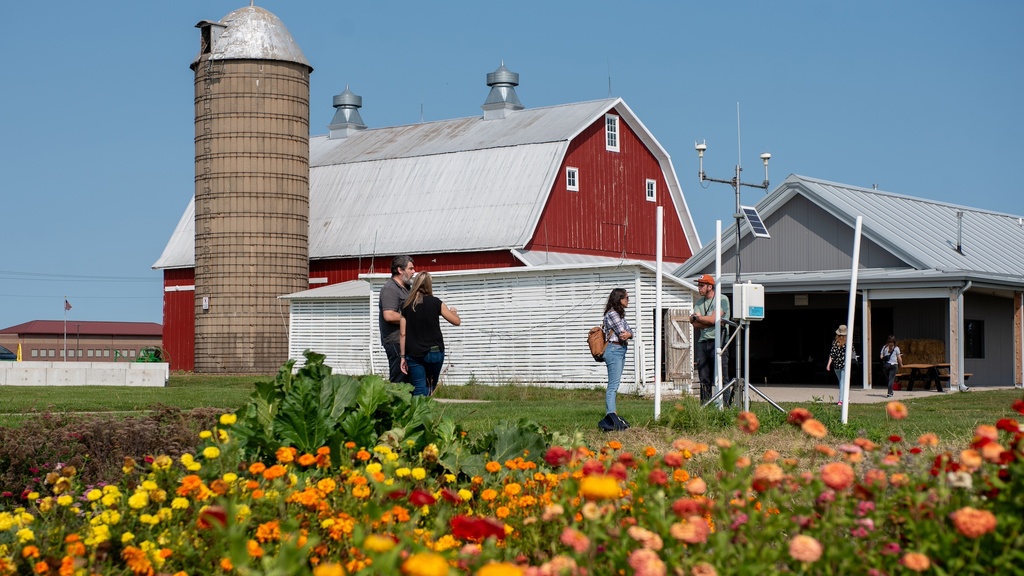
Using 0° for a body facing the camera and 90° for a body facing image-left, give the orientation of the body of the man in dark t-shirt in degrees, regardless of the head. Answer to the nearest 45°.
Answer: approximately 270°

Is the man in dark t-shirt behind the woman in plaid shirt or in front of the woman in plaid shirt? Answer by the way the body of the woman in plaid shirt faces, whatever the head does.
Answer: behind

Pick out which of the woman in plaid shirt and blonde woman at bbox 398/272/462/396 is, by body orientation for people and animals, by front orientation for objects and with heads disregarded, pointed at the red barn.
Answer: the blonde woman

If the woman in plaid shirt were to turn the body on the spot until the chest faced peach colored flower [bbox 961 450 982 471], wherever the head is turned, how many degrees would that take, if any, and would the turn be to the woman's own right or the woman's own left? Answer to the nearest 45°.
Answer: approximately 90° to the woman's own right

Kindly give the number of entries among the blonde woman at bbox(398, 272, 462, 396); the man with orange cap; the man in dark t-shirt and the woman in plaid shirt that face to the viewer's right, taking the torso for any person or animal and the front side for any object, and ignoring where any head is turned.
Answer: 2

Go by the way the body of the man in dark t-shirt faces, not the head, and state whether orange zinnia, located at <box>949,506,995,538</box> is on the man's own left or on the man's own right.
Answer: on the man's own right

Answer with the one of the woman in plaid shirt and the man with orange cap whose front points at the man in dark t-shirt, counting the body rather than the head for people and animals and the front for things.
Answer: the man with orange cap

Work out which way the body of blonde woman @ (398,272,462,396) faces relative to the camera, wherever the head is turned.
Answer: away from the camera

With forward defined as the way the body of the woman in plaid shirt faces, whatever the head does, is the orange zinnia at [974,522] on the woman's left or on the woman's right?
on the woman's right

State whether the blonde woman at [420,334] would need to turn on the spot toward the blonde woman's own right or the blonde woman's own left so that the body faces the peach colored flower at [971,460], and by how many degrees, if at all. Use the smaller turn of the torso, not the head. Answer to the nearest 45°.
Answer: approximately 180°

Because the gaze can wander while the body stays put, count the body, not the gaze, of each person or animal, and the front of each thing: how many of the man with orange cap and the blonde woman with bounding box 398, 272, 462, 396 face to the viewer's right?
0

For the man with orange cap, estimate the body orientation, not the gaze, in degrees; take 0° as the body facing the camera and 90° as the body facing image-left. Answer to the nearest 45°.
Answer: approximately 45°

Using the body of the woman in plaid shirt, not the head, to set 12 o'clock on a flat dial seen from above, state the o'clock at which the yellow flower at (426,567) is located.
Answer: The yellow flower is roughly at 3 o'clock from the woman in plaid shirt.

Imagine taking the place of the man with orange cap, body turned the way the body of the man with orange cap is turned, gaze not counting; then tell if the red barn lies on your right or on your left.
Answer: on your right

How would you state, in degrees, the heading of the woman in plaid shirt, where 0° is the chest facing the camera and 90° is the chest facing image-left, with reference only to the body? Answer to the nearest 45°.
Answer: approximately 270°

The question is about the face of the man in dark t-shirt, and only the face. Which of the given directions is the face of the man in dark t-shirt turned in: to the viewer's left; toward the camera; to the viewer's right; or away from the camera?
to the viewer's right

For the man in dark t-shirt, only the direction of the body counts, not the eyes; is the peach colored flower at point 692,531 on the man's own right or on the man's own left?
on the man's own right

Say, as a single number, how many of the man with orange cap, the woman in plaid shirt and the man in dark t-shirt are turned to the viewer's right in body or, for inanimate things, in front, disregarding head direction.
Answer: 2

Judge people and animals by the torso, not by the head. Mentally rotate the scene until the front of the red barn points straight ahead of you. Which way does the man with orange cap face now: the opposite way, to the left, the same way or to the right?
to the right
